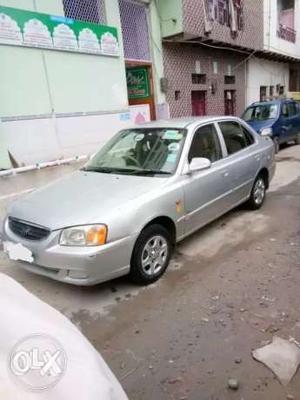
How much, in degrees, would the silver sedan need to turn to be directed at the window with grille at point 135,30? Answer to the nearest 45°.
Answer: approximately 135° to its right

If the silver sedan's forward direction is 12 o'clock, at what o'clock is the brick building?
The brick building is roughly at 5 o'clock from the silver sedan.

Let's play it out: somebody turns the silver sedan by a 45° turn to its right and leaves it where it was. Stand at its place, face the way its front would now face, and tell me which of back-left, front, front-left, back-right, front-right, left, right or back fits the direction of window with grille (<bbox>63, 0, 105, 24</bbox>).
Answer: right

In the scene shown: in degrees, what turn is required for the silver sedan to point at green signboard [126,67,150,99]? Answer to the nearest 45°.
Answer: approximately 135° to its right

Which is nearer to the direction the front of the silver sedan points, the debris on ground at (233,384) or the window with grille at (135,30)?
the debris on ground

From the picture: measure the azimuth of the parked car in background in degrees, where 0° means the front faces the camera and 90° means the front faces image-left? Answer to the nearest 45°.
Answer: approximately 45°

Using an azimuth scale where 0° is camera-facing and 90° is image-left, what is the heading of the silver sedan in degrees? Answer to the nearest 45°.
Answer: approximately 45°

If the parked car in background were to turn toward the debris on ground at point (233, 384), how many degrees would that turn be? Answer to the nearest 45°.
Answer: approximately 45° to its left

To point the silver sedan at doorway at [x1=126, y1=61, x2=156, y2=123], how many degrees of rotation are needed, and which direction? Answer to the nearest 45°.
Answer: approximately 135° to its right
